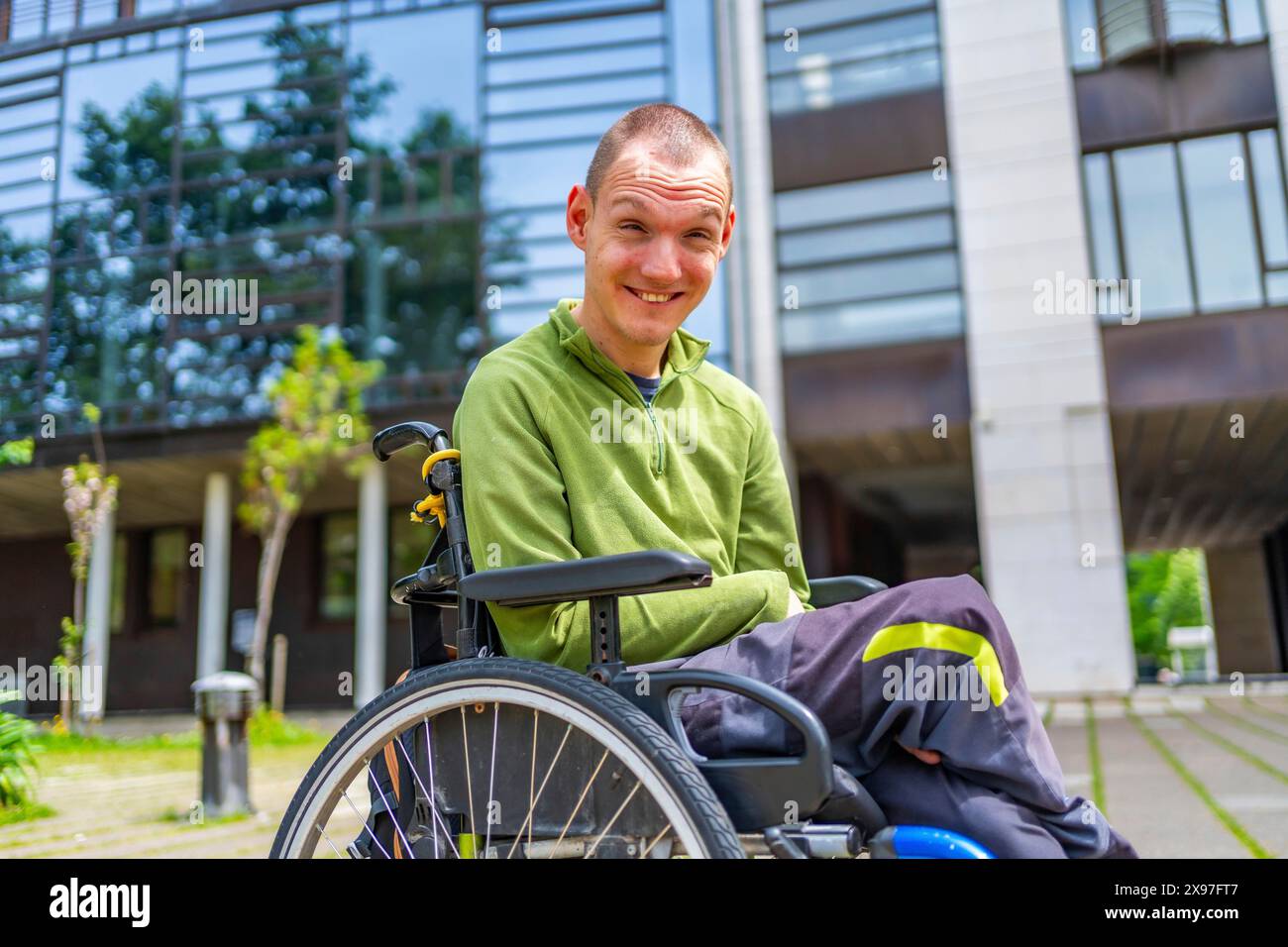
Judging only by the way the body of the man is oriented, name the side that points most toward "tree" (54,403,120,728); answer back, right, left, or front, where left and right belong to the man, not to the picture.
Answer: back

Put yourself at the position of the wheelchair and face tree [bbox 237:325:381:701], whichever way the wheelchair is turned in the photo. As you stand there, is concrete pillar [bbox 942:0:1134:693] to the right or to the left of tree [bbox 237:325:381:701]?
right

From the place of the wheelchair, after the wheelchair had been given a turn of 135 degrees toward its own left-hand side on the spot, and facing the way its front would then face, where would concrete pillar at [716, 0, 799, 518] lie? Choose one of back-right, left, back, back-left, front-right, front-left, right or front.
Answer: front-right

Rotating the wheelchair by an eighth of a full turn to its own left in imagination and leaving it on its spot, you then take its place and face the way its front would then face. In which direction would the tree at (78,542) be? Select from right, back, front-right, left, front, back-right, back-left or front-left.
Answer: left

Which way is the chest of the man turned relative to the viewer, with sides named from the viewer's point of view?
facing the viewer and to the right of the viewer

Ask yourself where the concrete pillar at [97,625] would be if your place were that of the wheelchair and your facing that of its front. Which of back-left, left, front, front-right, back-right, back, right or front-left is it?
back-left

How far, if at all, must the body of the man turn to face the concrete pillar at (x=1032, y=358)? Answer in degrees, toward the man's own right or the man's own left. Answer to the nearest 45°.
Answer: approximately 135° to the man's own left

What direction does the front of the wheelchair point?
to the viewer's right

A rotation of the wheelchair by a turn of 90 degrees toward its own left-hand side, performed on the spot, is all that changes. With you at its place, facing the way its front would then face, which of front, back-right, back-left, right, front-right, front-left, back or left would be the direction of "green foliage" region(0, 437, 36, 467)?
front-left

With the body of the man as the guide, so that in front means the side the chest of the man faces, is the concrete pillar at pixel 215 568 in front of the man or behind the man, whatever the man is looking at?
behind

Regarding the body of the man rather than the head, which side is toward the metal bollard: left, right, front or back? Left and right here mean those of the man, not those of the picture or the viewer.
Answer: back
